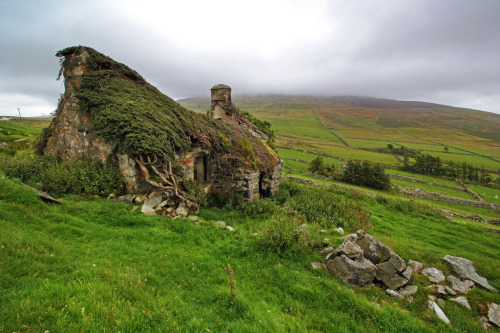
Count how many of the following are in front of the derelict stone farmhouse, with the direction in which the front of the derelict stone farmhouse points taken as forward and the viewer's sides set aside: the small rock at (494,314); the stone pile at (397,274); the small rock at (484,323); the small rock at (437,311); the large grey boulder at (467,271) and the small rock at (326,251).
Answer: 6

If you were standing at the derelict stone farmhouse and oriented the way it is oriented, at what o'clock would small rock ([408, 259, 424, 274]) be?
The small rock is roughly at 12 o'clock from the derelict stone farmhouse.

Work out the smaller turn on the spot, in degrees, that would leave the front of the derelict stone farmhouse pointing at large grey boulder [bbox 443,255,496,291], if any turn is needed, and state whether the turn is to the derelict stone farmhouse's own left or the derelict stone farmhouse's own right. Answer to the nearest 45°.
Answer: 0° — it already faces it

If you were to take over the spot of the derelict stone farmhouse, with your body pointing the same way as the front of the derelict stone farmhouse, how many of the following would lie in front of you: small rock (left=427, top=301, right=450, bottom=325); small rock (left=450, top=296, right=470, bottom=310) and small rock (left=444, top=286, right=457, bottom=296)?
3

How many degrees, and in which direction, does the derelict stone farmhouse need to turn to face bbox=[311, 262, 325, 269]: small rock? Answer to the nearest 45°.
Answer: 0° — it already faces it

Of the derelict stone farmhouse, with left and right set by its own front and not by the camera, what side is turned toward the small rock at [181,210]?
front

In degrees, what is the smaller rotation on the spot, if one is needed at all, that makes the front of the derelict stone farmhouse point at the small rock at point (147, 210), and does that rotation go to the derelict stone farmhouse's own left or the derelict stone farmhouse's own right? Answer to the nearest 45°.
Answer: approximately 45° to the derelict stone farmhouse's own right

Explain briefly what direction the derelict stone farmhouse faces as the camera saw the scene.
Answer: facing the viewer and to the right of the viewer

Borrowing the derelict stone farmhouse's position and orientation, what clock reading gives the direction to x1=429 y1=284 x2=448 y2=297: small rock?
The small rock is roughly at 12 o'clock from the derelict stone farmhouse.

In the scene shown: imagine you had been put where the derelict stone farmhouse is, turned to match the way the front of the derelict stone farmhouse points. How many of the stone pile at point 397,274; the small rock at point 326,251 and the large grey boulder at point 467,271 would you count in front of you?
3

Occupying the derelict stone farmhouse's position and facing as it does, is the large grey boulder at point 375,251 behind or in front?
in front

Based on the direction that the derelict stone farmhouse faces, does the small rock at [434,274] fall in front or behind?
in front

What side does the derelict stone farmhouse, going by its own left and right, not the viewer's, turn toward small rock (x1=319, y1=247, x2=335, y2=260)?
front

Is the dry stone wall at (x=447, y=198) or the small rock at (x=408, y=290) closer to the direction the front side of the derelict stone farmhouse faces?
the small rock

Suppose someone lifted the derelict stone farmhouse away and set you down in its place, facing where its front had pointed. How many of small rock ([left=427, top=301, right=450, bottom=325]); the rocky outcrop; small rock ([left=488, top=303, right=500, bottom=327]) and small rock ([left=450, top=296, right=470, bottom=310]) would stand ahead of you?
4

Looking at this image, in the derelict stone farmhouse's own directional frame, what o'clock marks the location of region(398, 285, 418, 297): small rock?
The small rock is roughly at 12 o'clock from the derelict stone farmhouse.
